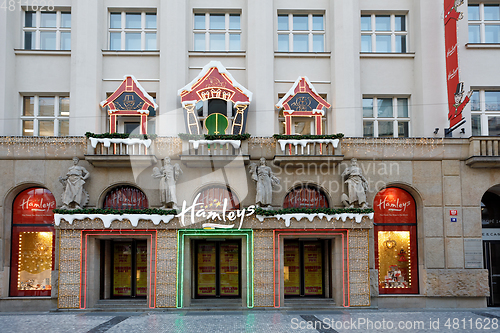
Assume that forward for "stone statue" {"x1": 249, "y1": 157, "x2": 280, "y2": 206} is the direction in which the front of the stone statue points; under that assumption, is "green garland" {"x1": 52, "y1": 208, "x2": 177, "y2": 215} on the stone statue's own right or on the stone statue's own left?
on the stone statue's own right

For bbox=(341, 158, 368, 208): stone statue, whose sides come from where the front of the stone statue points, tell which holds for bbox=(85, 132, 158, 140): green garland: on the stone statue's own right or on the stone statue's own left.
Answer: on the stone statue's own right

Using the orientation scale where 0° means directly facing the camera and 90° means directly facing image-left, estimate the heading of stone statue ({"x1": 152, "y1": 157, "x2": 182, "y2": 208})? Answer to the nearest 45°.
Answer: approximately 0°

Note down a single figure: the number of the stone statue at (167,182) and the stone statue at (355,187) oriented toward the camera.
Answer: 2

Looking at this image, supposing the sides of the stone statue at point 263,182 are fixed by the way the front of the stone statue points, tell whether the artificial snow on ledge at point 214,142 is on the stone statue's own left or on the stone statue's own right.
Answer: on the stone statue's own right

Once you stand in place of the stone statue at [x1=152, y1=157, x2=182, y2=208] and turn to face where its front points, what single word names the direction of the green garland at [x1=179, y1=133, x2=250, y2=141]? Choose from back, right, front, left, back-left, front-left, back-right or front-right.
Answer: left

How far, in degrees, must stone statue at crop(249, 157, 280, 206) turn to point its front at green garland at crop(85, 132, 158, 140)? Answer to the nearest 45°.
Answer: approximately 90° to its right

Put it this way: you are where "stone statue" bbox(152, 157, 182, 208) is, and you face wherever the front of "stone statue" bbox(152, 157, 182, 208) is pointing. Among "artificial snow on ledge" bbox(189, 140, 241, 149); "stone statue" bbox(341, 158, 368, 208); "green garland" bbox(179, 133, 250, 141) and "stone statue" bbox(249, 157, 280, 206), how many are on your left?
4

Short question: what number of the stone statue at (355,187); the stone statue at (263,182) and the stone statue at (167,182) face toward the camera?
3
